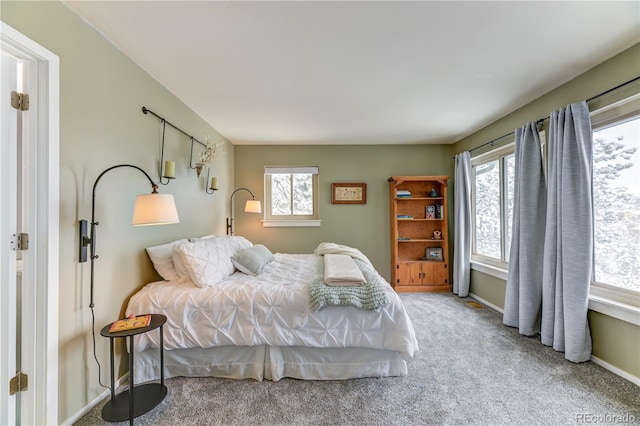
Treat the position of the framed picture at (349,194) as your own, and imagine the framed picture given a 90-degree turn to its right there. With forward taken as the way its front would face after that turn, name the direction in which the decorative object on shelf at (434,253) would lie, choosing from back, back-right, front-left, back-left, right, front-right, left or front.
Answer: back

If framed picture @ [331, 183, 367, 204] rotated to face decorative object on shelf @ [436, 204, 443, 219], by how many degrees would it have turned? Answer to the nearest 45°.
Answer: approximately 90° to its left

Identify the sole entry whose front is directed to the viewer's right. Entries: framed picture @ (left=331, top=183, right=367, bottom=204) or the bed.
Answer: the bed

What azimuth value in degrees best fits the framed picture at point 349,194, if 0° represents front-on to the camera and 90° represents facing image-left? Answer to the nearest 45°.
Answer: approximately 0°

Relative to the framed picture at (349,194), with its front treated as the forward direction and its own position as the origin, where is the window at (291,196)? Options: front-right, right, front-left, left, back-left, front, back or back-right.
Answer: right

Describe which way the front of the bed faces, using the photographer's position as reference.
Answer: facing to the right of the viewer

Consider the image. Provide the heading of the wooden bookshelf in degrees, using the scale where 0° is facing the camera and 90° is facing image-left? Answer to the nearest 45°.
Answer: approximately 0°

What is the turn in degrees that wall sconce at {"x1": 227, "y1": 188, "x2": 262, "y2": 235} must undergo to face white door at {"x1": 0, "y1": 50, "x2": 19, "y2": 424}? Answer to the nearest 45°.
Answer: approximately 135° to its right

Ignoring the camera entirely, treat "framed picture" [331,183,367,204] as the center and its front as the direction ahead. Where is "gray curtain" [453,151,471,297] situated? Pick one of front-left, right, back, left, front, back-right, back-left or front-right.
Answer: left

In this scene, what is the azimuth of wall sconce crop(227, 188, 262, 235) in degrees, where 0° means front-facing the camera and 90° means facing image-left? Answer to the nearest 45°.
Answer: approximately 270°

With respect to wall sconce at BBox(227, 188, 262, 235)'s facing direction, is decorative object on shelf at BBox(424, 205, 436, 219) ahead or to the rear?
ahead

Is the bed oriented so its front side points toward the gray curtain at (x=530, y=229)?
yes

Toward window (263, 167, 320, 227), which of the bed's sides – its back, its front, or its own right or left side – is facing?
left
